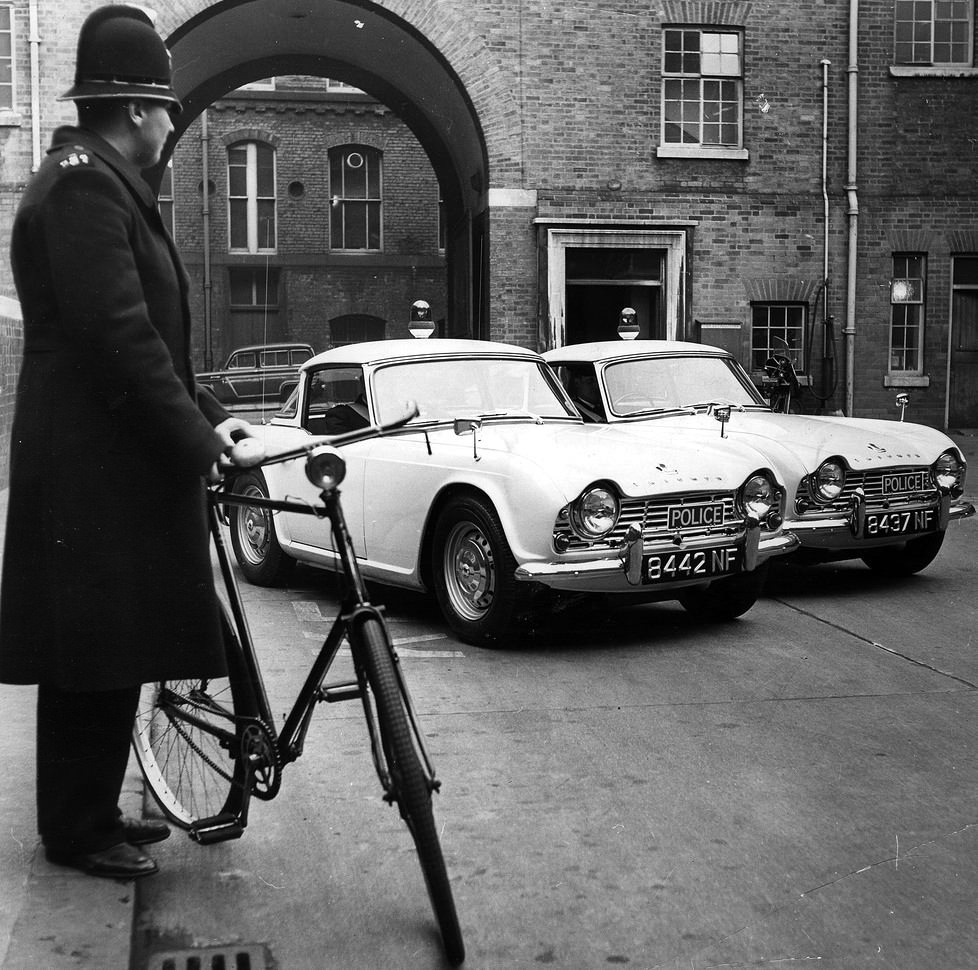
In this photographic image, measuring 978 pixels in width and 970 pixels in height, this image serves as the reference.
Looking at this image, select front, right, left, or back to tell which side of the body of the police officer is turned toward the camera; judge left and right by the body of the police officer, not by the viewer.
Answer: right

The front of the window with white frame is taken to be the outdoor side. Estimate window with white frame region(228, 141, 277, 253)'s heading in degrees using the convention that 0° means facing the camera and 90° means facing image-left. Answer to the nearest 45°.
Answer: approximately 0°

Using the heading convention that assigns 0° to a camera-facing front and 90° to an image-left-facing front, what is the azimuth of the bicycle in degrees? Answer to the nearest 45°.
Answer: approximately 315°

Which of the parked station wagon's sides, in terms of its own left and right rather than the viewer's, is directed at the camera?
left

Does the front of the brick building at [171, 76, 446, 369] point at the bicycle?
yes

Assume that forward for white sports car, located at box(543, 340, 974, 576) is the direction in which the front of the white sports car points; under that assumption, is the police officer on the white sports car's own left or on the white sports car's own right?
on the white sports car's own right

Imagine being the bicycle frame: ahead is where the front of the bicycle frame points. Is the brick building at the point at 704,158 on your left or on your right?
on your left
